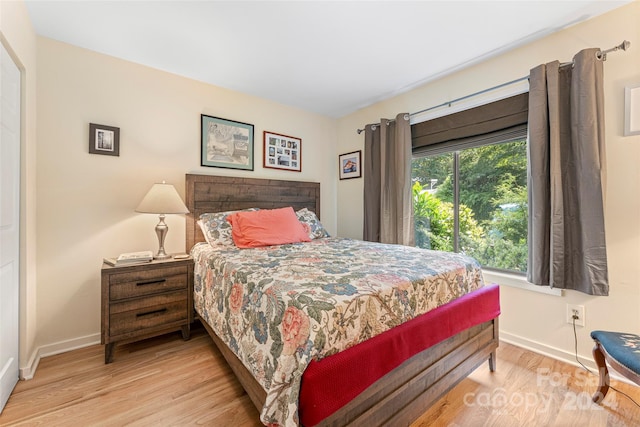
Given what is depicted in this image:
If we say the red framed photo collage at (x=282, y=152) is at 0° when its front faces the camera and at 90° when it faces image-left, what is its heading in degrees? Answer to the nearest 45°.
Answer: approximately 315°

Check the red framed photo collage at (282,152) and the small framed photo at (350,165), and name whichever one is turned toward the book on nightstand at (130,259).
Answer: the small framed photo at (350,165)

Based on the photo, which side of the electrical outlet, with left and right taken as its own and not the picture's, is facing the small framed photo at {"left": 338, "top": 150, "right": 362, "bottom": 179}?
right

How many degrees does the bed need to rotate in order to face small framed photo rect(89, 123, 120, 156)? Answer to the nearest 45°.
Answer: approximately 135° to its right

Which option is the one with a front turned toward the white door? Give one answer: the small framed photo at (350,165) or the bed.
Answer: the small framed photo

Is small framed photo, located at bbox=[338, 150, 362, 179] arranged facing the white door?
yes

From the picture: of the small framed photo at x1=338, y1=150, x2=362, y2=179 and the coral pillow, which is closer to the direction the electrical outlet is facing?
the coral pillow

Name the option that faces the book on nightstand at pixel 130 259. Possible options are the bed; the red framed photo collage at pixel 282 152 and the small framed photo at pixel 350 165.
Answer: the small framed photo at pixel 350 165

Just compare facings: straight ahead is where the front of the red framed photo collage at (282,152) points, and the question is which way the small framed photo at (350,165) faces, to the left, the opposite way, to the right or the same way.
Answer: to the right

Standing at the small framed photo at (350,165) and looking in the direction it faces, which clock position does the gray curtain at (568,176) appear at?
The gray curtain is roughly at 9 o'clock from the small framed photo.
